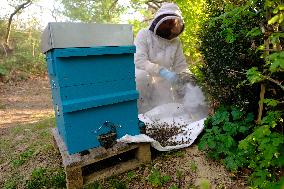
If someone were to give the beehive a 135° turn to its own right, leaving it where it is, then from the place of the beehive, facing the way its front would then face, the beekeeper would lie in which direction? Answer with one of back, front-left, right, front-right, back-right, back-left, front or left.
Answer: right

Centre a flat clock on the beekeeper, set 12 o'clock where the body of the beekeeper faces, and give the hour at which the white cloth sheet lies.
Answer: The white cloth sheet is roughly at 1 o'clock from the beekeeper.

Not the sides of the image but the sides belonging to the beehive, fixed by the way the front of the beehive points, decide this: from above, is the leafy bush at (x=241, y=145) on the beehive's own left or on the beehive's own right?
on the beehive's own left

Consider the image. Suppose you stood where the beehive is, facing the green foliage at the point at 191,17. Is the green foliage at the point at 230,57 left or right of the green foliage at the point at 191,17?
right

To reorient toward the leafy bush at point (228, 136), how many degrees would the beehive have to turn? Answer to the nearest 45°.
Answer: approximately 90° to its left

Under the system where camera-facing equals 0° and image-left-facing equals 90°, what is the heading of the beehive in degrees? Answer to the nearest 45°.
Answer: approximately 0°

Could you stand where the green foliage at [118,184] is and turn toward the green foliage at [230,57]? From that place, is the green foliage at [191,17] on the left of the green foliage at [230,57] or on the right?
left

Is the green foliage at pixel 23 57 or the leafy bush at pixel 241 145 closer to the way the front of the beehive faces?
the leafy bush
